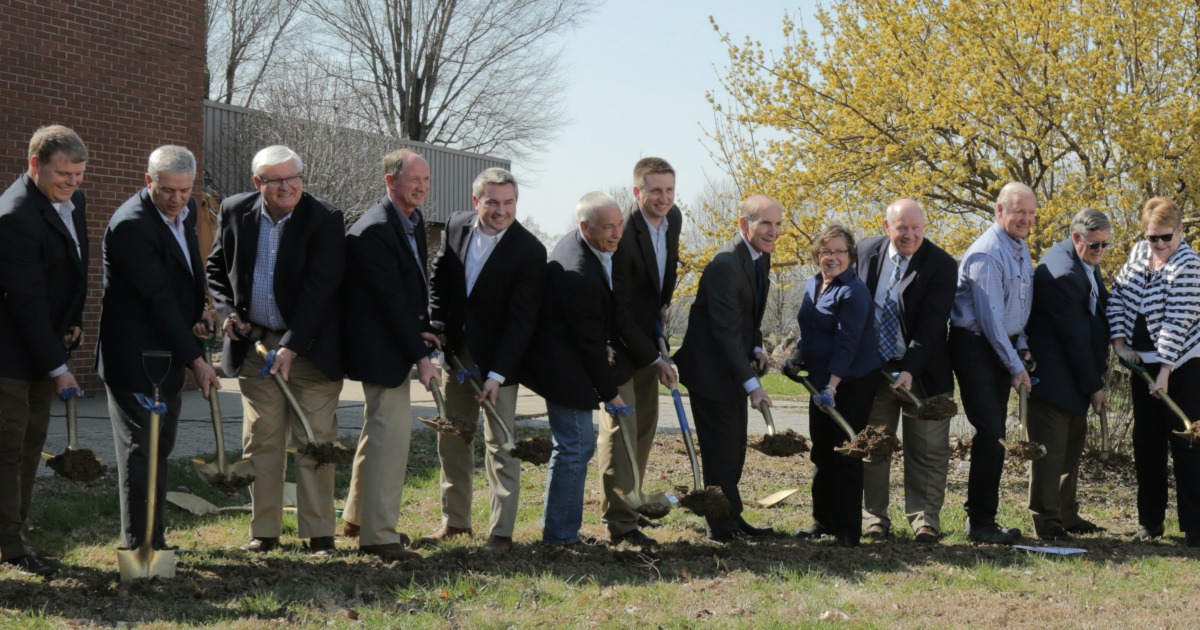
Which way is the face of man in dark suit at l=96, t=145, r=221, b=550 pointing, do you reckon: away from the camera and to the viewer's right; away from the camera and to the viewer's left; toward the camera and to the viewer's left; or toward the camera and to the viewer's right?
toward the camera and to the viewer's right

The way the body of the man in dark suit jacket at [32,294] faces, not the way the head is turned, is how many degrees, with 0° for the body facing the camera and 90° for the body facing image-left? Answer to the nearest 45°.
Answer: approximately 315°

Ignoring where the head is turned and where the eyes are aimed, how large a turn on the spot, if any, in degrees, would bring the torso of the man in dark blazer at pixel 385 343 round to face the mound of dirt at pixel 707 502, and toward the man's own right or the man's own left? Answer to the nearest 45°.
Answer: approximately 45° to the man's own left

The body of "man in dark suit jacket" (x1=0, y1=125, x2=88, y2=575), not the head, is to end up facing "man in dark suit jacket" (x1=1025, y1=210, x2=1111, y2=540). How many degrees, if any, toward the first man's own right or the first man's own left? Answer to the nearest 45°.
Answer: approximately 45° to the first man's own left

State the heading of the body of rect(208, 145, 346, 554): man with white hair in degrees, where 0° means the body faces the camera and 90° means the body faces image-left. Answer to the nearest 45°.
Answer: approximately 0°

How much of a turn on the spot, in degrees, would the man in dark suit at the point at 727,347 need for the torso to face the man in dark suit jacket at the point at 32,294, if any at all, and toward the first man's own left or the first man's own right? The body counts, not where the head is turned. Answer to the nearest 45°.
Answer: approximately 90° to the first man's own right

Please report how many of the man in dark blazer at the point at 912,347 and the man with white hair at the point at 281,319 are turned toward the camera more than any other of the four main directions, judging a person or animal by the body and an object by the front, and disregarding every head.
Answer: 2

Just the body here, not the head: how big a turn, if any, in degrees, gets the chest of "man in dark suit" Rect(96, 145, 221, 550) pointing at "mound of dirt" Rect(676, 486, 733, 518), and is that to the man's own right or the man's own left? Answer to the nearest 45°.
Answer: approximately 45° to the man's own left

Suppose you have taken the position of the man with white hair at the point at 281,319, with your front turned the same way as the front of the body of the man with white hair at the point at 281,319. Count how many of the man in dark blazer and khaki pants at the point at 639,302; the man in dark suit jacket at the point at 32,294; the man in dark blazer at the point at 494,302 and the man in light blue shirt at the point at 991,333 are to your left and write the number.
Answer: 3

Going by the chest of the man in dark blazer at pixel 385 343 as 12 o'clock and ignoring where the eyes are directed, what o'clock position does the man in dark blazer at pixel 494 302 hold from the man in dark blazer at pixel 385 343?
the man in dark blazer at pixel 494 302 is roughly at 10 o'clock from the man in dark blazer at pixel 385 343.

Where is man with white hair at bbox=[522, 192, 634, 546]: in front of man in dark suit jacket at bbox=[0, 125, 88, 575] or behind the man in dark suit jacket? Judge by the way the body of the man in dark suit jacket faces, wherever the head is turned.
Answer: in front
